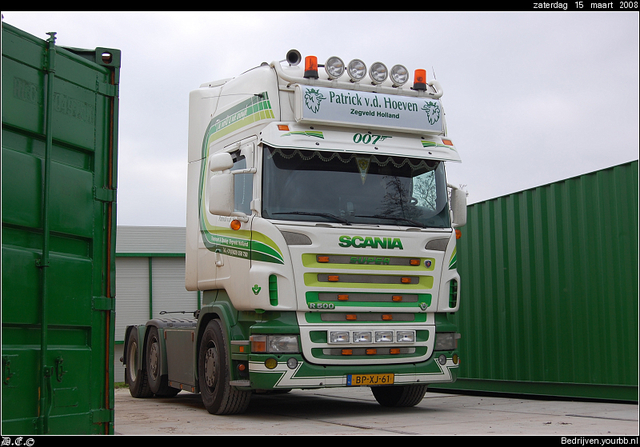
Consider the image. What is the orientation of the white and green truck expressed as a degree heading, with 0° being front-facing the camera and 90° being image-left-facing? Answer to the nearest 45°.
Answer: approximately 315°

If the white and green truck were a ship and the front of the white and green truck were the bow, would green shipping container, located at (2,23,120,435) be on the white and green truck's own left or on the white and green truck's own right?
on the white and green truck's own right

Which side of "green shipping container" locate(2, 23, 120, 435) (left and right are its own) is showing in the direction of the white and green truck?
left

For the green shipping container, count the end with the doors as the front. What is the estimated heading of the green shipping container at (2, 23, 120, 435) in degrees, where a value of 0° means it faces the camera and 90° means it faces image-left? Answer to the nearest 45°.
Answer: approximately 315°

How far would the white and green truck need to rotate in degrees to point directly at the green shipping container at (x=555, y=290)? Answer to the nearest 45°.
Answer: approximately 90° to its left
